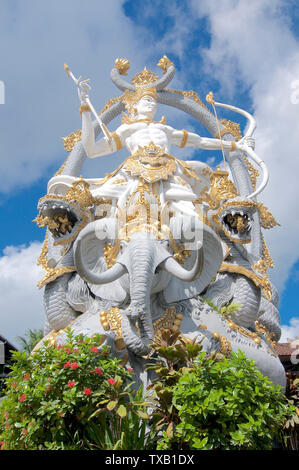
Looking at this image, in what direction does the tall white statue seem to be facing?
toward the camera
